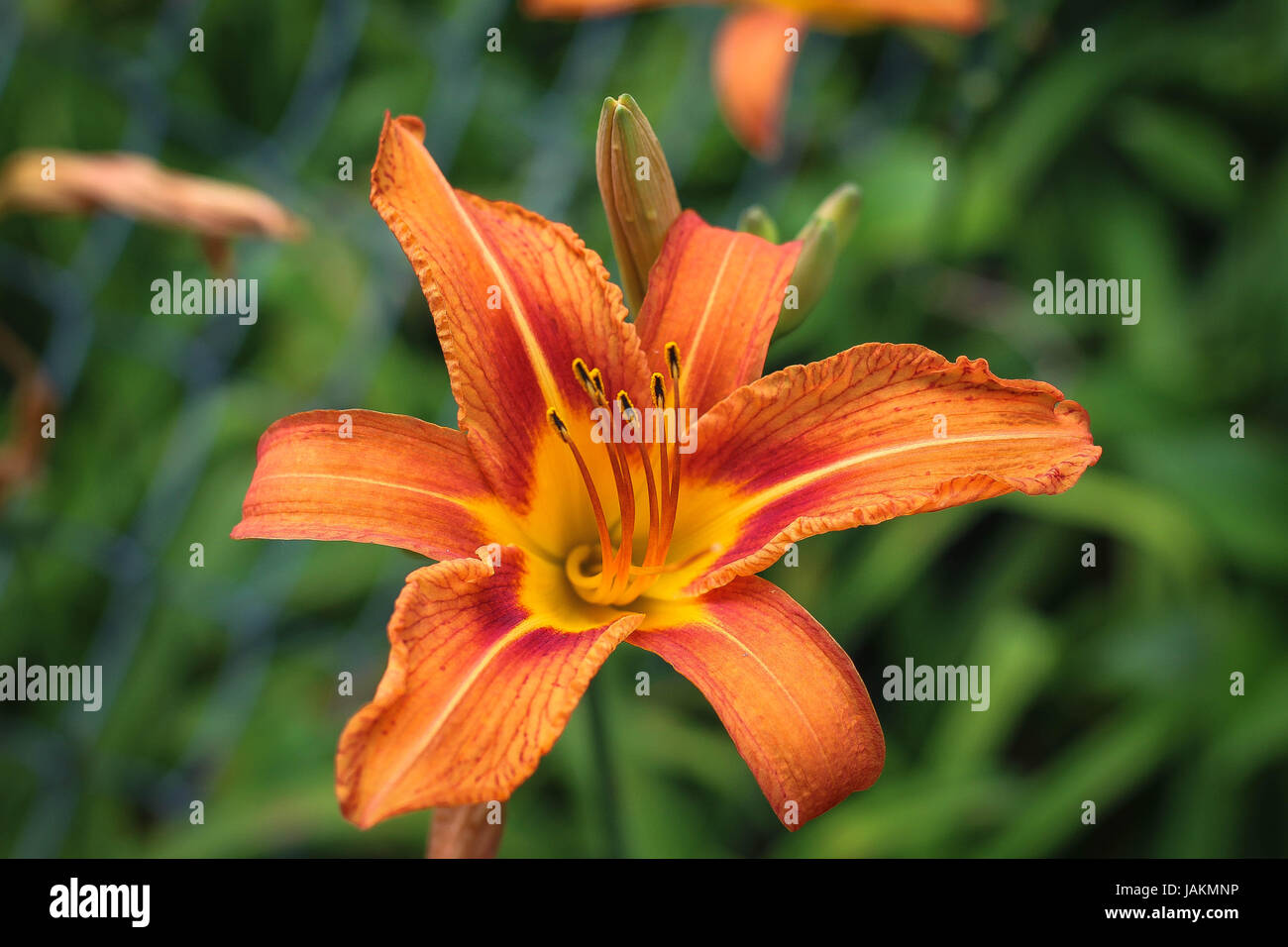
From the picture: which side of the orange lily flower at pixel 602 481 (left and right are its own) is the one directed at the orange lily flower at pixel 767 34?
back

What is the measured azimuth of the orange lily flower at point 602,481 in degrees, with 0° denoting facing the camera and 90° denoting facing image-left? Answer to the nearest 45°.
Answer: approximately 0°
